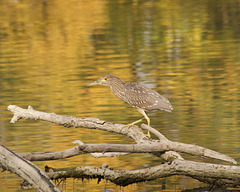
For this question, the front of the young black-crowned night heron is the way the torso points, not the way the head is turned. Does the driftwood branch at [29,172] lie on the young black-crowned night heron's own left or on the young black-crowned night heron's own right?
on the young black-crowned night heron's own left

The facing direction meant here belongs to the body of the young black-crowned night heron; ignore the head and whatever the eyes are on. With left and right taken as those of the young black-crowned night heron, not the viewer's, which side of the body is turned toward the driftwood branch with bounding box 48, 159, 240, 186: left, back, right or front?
left

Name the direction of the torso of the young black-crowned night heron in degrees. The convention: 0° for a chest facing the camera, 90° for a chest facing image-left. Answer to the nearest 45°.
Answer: approximately 90°
